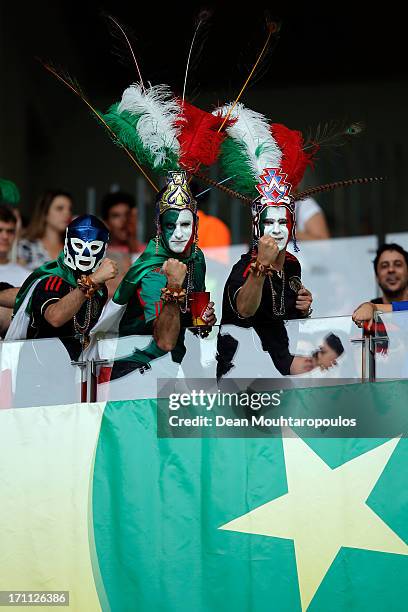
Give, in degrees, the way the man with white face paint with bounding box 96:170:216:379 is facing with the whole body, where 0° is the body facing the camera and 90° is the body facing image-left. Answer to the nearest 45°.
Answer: approximately 315°

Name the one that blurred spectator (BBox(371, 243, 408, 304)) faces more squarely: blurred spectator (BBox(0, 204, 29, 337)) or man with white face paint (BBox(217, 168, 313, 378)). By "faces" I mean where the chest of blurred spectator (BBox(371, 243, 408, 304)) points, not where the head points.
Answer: the man with white face paint

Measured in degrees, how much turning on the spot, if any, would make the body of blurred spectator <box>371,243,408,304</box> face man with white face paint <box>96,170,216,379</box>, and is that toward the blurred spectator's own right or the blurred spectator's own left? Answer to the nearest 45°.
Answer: approximately 45° to the blurred spectator's own right

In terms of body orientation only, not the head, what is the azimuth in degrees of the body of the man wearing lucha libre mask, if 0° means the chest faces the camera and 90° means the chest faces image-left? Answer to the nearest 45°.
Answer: approximately 315°

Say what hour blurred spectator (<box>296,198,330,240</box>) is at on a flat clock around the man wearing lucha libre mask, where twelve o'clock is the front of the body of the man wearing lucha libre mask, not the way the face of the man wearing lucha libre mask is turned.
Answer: The blurred spectator is roughly at 9 o'clock from the man wearing lucha libre mask.
